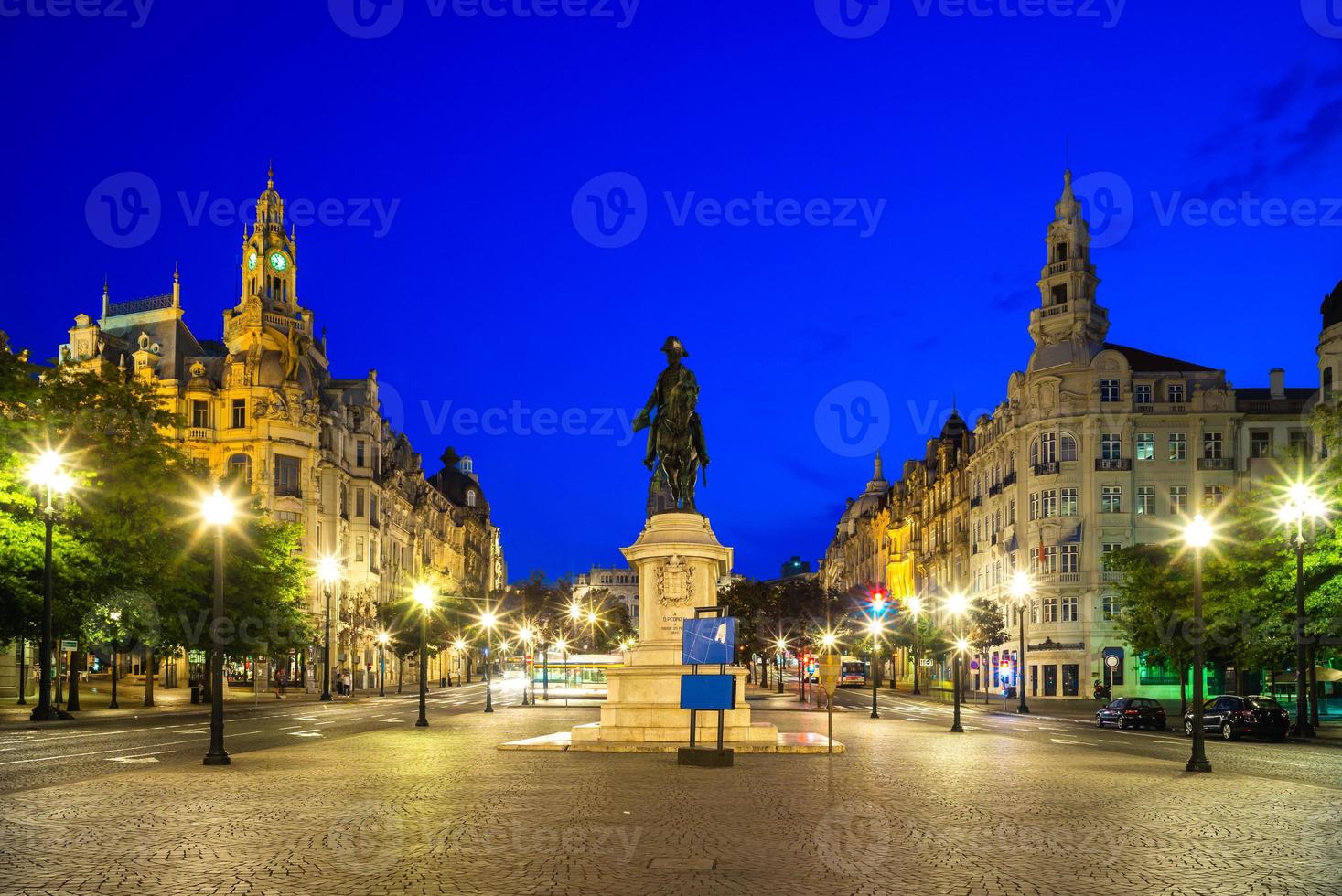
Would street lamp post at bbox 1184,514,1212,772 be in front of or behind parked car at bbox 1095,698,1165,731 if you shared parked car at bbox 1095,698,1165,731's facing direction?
behind

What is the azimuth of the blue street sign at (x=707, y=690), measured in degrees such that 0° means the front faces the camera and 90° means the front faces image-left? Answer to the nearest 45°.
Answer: approximately 0°

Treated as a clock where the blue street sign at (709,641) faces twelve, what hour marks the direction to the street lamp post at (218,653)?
The street lamp post is roughly at 3 o'clock from the blue street sign.

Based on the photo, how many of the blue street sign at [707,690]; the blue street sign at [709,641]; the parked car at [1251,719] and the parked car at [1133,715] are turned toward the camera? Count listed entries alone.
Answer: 2

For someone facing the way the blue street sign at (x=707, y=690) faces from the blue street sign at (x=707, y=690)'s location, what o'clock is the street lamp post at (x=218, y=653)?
The street lamp post is roughly at 3 o'clock from the blue street sign.

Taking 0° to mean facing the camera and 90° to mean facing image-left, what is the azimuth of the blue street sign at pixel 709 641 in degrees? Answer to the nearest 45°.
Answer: approximately 0°

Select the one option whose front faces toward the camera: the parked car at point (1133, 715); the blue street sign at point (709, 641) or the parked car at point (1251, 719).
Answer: the blue street sign

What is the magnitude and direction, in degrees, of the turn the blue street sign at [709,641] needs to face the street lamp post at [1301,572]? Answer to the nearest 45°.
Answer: approximately 135° to its left

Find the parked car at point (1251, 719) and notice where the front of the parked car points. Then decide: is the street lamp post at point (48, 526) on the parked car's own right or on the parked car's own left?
on the parked car's own left

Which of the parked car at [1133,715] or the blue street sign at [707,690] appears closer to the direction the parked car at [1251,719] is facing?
the parked car

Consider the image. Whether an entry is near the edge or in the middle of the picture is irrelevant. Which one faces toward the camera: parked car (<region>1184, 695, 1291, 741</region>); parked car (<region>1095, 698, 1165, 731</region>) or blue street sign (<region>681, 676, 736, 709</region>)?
the blue street sign
